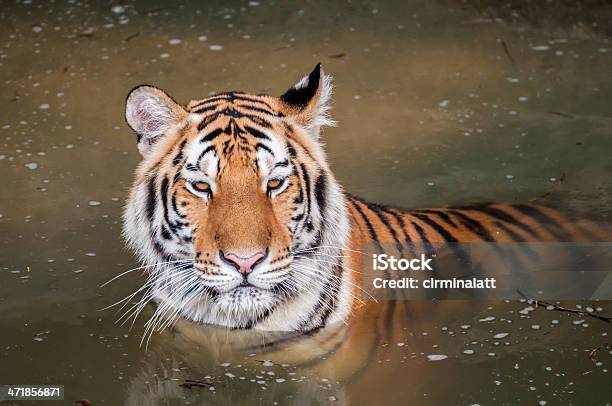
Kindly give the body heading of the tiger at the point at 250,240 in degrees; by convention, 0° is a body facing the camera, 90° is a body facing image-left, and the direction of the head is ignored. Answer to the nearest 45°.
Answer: approximately 45°
